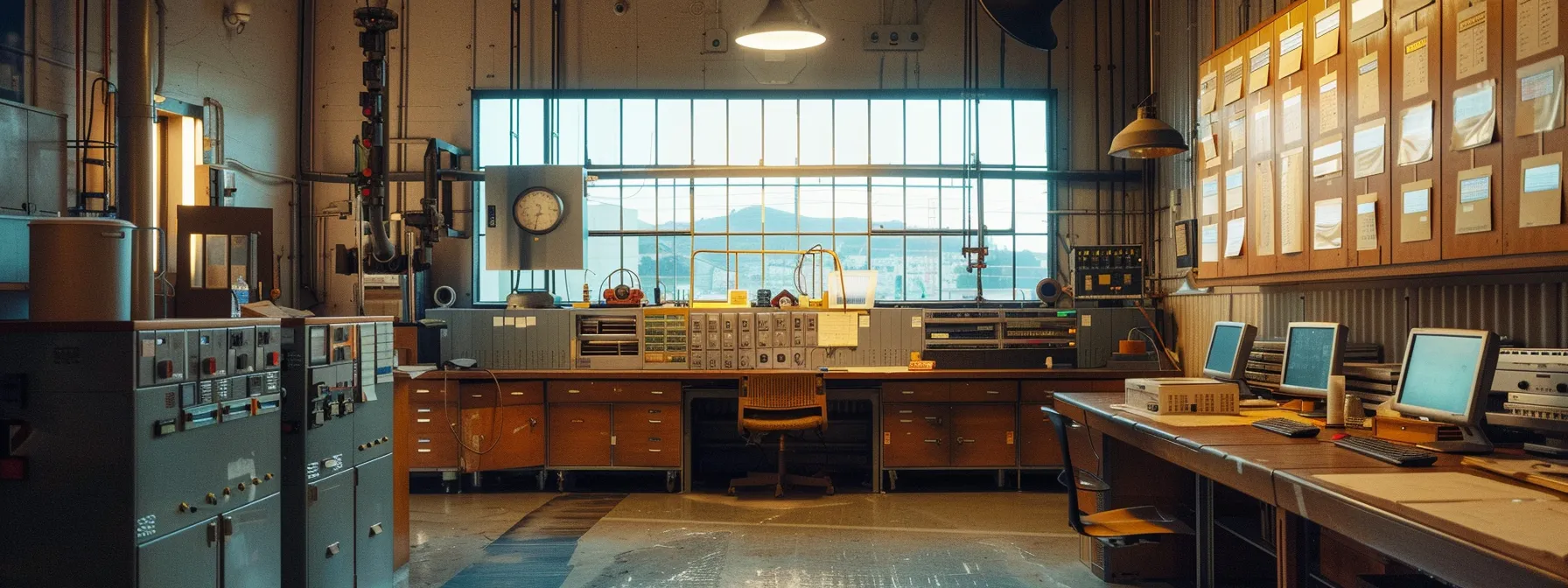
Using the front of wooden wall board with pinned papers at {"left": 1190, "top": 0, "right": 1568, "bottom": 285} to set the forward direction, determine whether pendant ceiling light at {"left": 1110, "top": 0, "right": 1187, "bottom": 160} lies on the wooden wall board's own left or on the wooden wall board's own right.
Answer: on the wooden wall board's own right

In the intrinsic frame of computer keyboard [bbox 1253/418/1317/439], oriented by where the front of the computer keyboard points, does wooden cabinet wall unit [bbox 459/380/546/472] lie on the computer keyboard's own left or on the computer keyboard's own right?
on the computer keyboard's own right

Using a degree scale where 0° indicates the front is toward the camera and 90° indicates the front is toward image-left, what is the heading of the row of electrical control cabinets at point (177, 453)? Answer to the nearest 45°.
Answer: approximately 315°

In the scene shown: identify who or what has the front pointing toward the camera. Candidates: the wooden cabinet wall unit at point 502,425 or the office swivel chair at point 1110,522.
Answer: the wooden cabinet wall unit

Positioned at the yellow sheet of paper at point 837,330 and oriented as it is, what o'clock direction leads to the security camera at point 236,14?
The security camera is roughly at 3 o'clock from the yellow sheet of paper.

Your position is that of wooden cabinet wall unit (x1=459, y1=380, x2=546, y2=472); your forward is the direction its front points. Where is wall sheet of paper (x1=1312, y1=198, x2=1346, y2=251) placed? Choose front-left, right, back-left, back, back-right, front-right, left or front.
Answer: front-left

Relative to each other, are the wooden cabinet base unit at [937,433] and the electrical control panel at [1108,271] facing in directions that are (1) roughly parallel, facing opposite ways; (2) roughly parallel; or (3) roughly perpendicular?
roughly parallel

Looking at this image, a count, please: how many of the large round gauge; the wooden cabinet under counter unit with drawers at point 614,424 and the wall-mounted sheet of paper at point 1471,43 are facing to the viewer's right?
0

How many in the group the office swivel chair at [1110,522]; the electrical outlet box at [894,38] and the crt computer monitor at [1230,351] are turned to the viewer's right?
1

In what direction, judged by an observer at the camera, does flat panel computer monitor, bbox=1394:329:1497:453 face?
facing the viewer and to the left of the viewer

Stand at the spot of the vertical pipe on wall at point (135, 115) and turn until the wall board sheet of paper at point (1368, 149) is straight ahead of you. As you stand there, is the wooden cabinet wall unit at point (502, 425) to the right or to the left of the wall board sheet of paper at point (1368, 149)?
left

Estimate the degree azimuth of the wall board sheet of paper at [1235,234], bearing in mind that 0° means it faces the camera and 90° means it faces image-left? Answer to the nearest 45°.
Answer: approximately 45°

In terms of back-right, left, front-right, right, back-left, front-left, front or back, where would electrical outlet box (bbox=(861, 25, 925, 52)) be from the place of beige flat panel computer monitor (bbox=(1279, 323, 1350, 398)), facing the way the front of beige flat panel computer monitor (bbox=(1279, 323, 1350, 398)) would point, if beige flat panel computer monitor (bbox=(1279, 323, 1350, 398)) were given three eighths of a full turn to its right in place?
front-left

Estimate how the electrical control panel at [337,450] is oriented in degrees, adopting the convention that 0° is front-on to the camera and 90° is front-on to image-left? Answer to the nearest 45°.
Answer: approximately 315°

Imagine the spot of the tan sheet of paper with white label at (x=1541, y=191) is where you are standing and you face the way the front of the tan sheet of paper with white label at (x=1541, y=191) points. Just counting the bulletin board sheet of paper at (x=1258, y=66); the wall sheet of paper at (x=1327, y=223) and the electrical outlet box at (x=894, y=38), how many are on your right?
3

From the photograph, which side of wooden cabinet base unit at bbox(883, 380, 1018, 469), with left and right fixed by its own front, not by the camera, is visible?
front

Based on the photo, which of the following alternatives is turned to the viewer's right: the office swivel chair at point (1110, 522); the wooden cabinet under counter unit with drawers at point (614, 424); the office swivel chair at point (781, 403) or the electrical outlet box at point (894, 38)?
the office swivel chair at point (1110, 522)

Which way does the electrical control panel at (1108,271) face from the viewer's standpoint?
toward the camera
